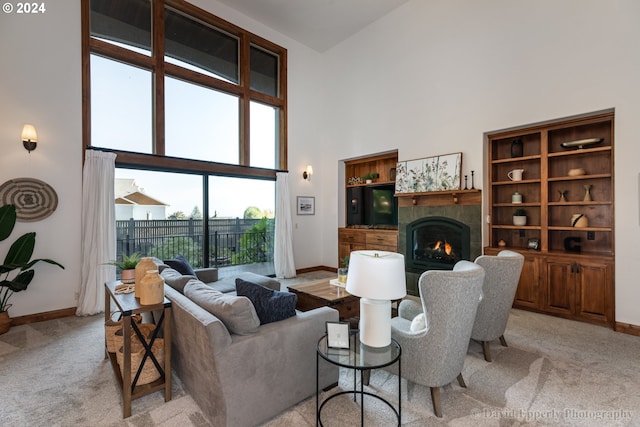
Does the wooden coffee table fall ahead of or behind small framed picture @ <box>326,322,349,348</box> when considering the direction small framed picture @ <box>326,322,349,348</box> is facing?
behind

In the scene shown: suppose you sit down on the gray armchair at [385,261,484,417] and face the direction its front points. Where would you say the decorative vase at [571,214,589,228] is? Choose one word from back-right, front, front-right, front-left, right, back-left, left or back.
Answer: right

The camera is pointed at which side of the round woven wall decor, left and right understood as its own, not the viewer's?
front

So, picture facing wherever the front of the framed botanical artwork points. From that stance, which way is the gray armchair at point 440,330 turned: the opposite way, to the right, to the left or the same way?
to the right

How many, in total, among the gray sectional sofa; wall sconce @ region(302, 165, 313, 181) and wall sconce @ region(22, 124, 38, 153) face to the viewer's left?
0

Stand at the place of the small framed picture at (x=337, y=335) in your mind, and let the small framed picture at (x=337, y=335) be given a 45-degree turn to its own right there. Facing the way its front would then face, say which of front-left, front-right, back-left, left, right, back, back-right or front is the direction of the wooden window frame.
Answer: right

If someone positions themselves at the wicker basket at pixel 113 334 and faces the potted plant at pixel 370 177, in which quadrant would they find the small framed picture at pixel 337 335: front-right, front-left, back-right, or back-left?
front-right

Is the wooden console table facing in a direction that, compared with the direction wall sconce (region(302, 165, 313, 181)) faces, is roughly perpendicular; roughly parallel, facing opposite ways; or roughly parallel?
roughly perpendicular

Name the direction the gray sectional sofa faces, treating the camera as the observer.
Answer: facing away from the viewer and to the right of the viewer

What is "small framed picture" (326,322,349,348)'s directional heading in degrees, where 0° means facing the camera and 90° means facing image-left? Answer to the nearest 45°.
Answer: approximately 0°

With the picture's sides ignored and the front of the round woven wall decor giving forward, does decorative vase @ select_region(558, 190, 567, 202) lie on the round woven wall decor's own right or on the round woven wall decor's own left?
on the round woven wall decor's own left
